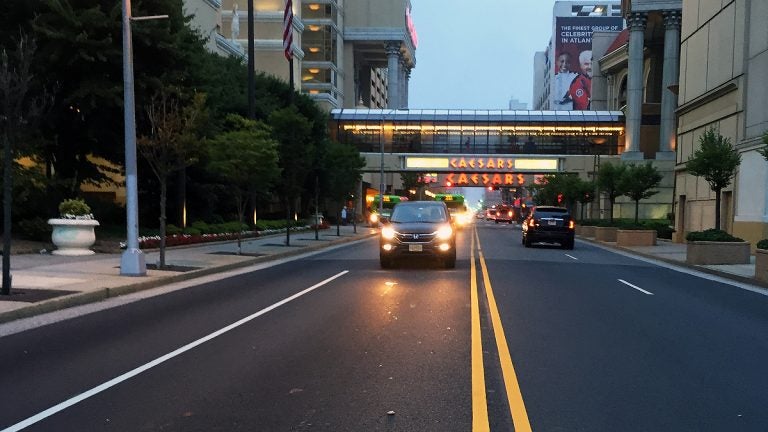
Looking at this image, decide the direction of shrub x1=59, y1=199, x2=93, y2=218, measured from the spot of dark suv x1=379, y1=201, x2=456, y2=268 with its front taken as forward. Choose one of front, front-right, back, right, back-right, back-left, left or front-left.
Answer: right

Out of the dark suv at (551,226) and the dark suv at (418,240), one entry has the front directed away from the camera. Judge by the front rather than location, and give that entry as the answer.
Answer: the dark suv at (551,226)

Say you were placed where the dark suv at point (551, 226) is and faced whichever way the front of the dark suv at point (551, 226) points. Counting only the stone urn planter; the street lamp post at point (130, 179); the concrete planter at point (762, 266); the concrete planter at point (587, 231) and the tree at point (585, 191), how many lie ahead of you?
2

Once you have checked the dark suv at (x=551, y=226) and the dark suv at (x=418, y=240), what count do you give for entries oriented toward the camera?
1

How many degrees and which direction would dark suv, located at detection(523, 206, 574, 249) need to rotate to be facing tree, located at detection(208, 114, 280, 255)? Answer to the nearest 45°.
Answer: approximately 135° to its left

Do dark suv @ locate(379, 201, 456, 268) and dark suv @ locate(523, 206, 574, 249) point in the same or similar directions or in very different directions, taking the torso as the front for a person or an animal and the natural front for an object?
very different directions

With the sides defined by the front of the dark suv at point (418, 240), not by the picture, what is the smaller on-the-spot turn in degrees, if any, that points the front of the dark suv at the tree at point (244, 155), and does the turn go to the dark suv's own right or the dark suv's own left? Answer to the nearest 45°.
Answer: approximately 135° to the dark suv's own right

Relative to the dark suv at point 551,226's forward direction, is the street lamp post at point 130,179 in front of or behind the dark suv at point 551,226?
behind

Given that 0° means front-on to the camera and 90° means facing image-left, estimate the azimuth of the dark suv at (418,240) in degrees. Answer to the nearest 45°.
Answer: approximately 0°

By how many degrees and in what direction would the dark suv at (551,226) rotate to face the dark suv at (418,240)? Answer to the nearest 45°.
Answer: approximately 180°

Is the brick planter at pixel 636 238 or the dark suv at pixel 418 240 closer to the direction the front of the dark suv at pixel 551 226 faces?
the brick planter

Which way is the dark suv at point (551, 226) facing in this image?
away from the camera

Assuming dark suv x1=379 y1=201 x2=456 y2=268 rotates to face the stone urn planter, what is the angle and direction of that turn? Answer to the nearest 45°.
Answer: approximately 90° to its right
